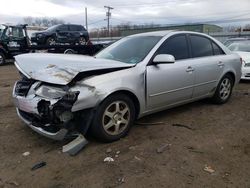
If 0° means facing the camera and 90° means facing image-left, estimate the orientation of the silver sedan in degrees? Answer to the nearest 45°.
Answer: approximately 45°

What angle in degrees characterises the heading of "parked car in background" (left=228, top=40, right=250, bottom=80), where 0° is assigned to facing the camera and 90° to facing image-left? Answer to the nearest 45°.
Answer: approximately 315°

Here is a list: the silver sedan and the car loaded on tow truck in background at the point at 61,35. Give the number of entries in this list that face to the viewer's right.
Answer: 0

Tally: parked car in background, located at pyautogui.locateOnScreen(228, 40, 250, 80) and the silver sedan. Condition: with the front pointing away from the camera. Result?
0

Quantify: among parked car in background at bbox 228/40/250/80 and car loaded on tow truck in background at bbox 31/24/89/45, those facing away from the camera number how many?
0

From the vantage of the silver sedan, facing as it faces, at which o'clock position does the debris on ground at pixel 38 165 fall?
The debris on ground is roughly at 12 o'clock from the silver sedan.

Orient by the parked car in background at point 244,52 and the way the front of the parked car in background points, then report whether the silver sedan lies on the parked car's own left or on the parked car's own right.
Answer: on the parked car's own right
